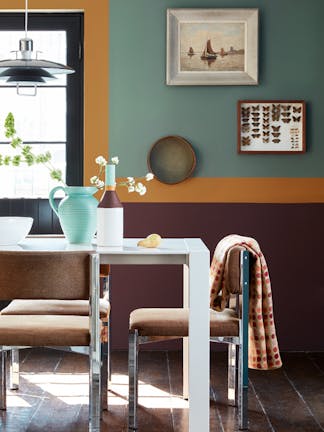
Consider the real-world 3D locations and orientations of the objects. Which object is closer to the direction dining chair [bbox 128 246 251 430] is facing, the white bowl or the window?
the white bowl

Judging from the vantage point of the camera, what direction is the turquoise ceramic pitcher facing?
facing to the right of the viewer

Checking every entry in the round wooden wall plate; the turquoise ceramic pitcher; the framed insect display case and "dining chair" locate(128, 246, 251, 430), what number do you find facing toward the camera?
2

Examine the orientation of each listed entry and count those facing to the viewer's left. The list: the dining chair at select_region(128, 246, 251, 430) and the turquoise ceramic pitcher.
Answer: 1

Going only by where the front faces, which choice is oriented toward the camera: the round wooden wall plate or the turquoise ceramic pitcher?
the round wooden wall plate

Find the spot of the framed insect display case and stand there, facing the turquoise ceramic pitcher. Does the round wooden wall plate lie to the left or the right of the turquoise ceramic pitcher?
right

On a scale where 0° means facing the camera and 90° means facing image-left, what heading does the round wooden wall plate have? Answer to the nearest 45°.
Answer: approximately 0°

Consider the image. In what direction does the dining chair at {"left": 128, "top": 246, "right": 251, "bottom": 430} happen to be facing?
to the viewer's left

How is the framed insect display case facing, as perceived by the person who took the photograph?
facing the viewer

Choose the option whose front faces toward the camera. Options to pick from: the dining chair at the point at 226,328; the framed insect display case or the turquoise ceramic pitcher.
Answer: the framed insect display case

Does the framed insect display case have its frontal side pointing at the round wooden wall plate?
no

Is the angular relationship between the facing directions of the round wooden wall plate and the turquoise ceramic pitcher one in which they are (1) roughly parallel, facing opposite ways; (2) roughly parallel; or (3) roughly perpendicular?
roughly perpendicular

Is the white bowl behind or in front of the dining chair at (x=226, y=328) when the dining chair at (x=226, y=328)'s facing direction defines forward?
in front

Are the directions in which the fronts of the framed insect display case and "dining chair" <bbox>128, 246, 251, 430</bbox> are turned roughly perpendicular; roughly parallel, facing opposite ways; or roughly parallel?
roughly perpendicular
